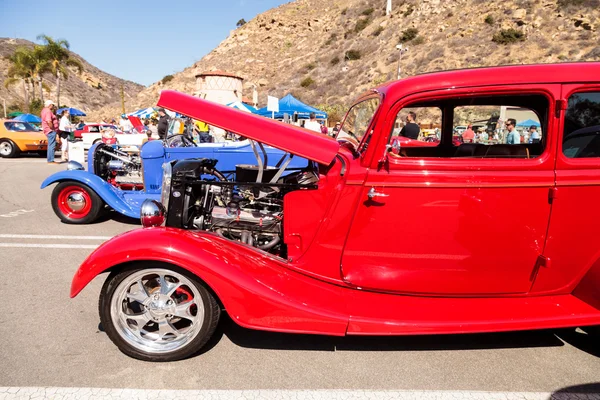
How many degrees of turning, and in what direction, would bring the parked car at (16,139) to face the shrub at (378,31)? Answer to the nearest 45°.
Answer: approximately 90° to its right

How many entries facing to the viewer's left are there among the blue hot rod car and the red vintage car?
2

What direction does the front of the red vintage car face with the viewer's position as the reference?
facing to the left of the viewer

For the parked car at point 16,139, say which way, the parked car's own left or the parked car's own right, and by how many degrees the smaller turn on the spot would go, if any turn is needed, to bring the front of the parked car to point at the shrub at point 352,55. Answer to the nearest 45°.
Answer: approximately 90° to the parked car's own right

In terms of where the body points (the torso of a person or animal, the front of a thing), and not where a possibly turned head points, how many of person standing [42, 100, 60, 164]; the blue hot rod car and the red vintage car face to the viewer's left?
2

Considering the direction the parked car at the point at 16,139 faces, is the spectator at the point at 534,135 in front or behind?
behind

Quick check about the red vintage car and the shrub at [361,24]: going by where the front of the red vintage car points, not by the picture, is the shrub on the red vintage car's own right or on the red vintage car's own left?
on the red vintage car's own right

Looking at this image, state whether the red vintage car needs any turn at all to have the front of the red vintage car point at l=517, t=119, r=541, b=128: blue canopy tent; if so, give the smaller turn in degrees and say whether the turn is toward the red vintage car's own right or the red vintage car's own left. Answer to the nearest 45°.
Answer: approximately 135° to the red vintage car's own right

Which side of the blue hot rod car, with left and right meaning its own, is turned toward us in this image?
left

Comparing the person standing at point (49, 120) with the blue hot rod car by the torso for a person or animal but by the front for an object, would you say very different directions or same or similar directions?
very different directions

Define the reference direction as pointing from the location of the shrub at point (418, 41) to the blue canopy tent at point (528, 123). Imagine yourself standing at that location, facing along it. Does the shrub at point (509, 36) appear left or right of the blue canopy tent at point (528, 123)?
left

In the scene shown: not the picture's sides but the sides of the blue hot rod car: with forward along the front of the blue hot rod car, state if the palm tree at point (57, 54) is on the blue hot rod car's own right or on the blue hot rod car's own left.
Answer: on the blue hot rod car's own right
